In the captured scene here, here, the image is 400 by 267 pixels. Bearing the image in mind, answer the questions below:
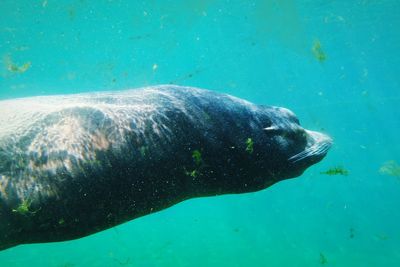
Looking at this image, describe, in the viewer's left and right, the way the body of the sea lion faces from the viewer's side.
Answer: facing to the right of the viewer

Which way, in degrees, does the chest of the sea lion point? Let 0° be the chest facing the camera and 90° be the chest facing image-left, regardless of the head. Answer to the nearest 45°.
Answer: approximately 270°
